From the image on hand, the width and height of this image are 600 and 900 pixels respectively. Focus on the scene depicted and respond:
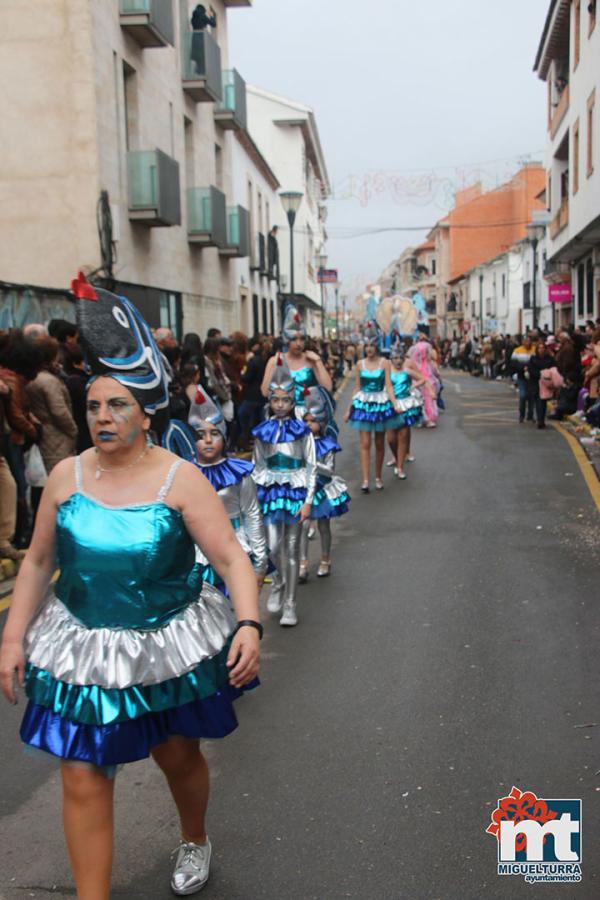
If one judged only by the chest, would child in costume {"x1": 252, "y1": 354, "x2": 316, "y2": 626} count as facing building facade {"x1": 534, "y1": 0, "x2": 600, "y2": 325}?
no

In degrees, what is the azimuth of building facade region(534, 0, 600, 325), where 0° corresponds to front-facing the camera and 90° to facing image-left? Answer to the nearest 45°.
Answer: approximately 90°

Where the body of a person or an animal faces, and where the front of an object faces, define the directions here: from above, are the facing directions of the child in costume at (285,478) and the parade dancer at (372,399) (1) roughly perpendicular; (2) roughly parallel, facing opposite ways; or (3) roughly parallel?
roughly parallel

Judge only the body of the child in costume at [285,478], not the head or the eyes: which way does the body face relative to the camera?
toward the camera

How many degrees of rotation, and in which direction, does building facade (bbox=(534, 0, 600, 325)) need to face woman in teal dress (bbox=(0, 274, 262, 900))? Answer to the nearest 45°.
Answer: approximately 90° to its left

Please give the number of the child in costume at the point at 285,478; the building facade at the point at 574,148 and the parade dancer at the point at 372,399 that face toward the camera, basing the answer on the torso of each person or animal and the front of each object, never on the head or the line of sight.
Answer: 2

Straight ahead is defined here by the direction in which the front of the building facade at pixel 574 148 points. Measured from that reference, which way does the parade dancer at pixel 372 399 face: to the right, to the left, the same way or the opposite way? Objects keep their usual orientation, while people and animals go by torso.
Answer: to the left

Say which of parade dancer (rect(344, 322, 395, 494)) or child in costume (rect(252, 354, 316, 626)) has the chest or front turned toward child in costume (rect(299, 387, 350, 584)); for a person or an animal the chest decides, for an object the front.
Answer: the parade dancer

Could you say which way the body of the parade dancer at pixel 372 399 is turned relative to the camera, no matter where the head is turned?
toward the camera

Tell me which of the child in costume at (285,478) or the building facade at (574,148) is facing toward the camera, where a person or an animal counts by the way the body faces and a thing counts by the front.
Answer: the child in costume

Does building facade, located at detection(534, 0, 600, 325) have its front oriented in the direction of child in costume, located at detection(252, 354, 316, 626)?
no

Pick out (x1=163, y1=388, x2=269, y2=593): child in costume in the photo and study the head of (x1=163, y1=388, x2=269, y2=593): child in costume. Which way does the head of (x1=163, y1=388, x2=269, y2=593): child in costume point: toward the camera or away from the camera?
toward the camera

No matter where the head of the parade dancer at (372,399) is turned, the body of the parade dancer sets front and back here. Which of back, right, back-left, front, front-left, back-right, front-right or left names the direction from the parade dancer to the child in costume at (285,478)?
front

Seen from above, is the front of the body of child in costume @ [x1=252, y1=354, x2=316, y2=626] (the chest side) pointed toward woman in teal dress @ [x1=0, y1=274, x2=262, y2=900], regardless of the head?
yes

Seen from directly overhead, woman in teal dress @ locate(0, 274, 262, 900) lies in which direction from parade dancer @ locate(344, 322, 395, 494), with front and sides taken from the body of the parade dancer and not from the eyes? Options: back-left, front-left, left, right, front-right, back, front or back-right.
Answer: front
